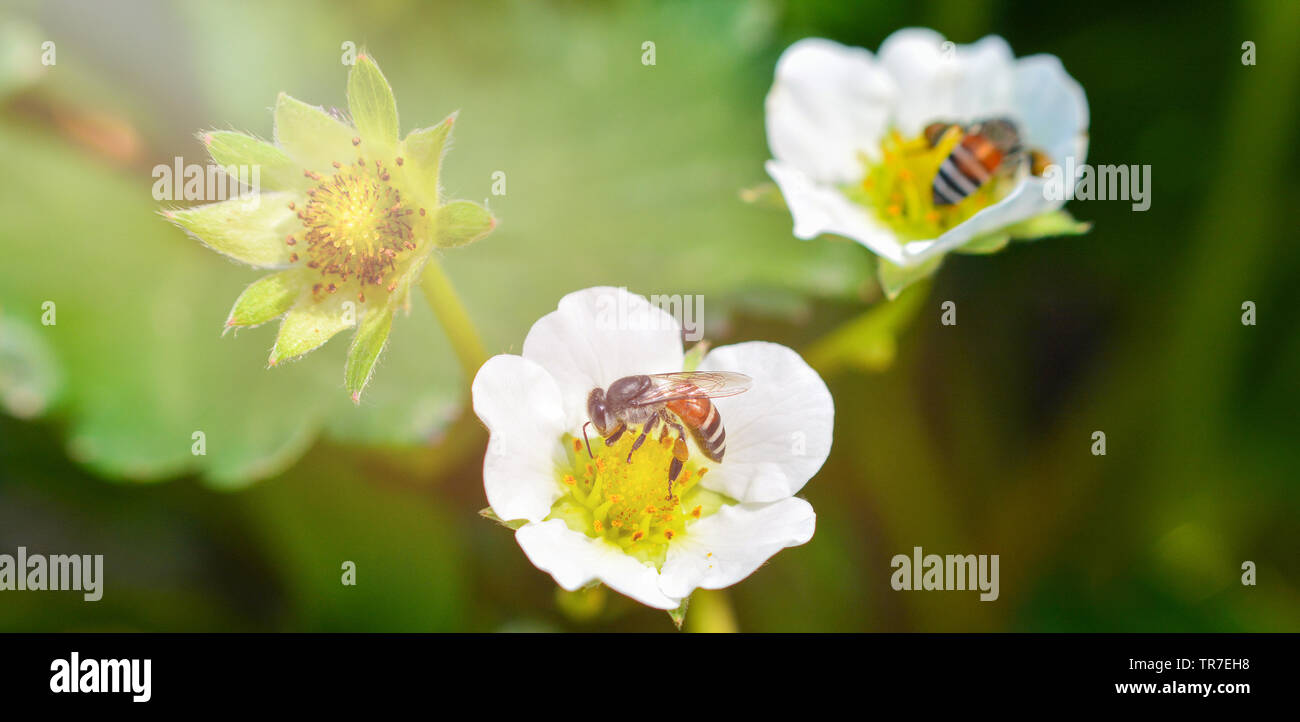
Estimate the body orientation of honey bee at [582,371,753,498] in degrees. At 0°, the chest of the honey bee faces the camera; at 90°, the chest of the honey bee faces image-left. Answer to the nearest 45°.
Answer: approximately 90°

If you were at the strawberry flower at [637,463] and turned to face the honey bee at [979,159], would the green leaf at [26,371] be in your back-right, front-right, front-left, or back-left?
back-left
